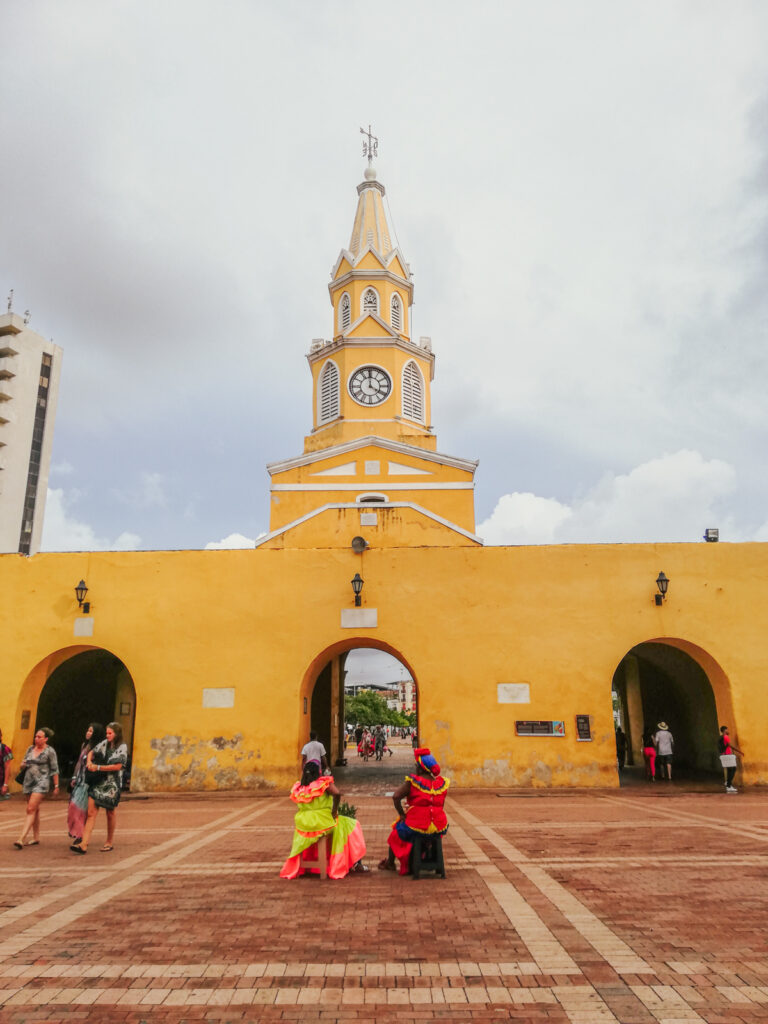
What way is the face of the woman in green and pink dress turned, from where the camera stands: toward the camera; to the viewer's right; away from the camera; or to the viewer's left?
away from the camera

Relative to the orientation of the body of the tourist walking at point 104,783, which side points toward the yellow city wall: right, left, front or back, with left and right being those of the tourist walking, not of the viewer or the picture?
back

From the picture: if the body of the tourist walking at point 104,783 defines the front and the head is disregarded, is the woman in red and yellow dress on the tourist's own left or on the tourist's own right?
on the tourist's own left

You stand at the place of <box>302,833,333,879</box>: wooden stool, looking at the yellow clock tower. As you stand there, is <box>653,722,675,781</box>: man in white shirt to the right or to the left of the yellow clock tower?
right

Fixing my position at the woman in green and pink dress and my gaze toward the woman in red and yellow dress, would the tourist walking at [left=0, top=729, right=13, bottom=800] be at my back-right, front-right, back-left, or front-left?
back-left

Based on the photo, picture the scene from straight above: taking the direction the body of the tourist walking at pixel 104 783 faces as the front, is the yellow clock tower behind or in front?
behind

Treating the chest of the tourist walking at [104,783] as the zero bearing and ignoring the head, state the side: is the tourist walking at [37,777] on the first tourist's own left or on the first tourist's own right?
on the first tourist's own right

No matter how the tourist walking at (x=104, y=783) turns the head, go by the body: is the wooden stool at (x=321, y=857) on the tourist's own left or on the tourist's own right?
on the tourist's own left

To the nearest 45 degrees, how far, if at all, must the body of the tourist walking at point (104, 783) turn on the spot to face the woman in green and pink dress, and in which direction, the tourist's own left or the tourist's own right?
approximately 90° to the tourist's own left

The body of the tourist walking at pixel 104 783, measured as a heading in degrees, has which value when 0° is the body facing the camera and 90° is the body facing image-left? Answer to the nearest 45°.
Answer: approximately 45°
